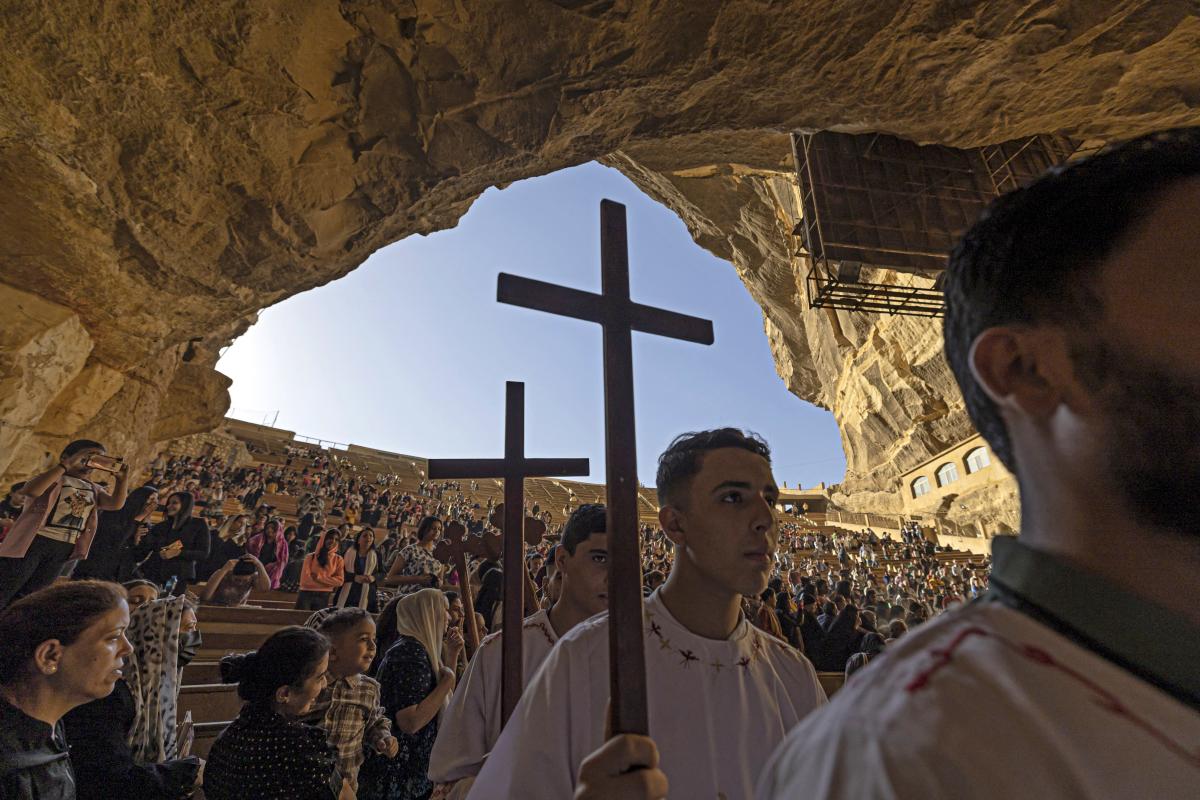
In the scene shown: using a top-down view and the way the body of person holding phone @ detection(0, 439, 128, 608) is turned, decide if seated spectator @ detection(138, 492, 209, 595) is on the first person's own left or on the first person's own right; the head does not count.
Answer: on the first person's own left

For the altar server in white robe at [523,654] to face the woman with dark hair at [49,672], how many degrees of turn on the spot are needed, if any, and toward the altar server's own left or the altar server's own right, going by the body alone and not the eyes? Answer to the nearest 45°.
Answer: approximately 135° to the altar server's own right

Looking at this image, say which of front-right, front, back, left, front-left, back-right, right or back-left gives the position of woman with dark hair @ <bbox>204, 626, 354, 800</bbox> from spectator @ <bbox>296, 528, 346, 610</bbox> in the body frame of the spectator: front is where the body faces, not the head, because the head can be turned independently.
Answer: front-right

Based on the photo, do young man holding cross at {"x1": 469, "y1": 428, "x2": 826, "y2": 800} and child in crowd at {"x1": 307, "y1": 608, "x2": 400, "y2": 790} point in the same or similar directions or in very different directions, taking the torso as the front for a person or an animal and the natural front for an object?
same or similar directions

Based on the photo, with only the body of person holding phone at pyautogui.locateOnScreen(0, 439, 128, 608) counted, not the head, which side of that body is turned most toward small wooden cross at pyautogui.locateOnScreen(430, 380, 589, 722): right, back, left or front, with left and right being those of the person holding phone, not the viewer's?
front

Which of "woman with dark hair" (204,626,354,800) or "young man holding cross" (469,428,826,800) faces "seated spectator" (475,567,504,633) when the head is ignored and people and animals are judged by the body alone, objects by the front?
the woman with dark hair

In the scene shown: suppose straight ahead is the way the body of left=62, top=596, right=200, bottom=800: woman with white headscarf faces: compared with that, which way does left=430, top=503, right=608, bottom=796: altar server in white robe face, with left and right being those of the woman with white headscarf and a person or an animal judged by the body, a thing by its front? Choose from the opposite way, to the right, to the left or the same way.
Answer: to the right

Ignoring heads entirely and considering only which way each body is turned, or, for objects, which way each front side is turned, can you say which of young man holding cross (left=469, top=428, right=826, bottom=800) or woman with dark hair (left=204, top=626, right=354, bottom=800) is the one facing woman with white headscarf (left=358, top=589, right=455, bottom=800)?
the woman with dark hair

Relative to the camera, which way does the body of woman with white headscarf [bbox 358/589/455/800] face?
to the viewer's right

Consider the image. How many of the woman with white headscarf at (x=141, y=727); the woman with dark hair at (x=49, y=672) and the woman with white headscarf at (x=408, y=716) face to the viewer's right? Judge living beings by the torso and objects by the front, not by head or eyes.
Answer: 3

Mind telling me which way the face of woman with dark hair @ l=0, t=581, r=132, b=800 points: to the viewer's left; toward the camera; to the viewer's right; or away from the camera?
to the viewer's right

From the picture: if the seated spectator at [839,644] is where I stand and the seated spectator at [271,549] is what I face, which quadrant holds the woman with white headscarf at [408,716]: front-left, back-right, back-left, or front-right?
front-left

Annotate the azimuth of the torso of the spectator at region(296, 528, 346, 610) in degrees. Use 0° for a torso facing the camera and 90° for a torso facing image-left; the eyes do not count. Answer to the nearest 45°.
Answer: approximately 315°

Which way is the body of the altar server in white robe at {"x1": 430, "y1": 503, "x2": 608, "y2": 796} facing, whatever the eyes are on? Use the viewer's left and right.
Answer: facing the viewer and to the right of the viewer

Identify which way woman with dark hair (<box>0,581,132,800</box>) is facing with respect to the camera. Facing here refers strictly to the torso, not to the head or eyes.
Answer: to the viewer's right

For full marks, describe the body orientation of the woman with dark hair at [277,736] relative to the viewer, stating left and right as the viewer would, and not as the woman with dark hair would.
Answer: facing away from the viewer and to the right of the viewer

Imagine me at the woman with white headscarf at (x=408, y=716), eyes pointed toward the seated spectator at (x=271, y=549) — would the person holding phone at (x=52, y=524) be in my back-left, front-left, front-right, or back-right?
front-left
